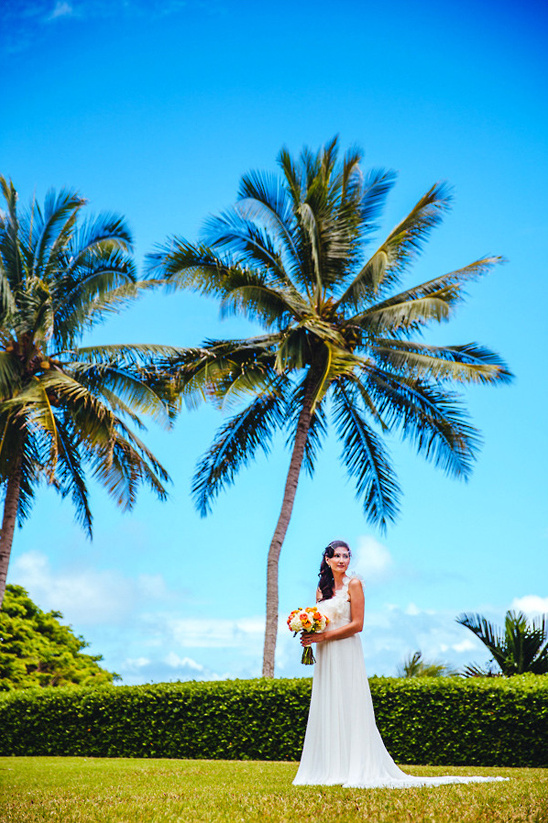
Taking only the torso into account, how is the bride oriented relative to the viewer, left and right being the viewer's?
facing the viewer and to the left of the viewer

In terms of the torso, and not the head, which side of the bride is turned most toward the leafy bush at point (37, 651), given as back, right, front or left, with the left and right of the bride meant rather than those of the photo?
right

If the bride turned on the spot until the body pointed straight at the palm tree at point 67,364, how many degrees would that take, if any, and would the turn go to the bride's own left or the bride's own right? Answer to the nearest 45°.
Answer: approximately 90° to the bride's own right
